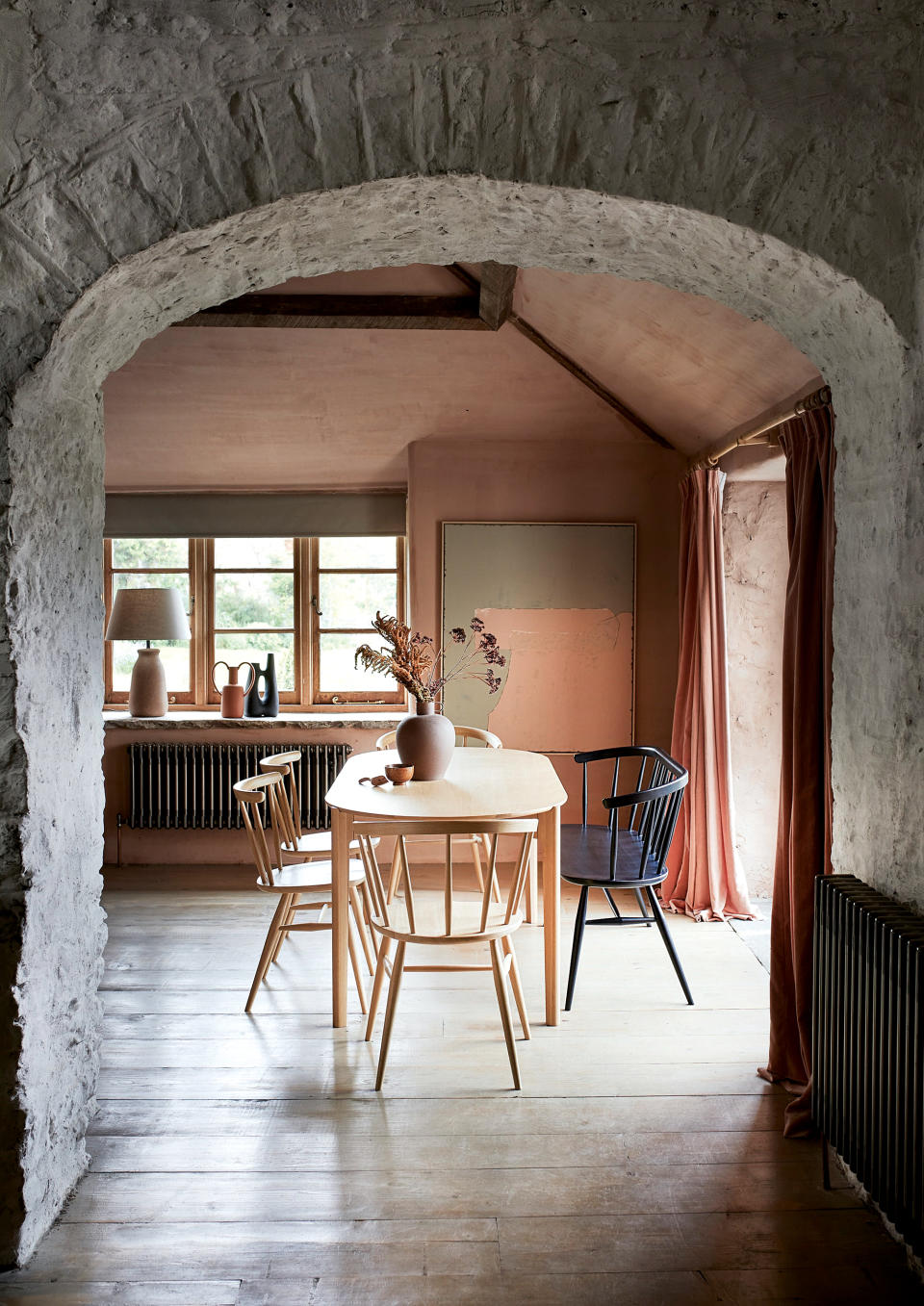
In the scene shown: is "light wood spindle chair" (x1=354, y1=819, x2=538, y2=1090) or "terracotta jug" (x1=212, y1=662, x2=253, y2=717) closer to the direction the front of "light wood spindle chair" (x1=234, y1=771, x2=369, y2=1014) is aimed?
the light wood spindle chair

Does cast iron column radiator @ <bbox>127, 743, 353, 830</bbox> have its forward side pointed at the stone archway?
yes

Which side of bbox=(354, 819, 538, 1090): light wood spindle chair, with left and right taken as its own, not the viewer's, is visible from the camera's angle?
back

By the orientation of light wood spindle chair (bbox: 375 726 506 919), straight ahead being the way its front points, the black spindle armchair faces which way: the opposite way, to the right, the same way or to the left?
to the right

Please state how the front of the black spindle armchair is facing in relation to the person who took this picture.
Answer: facing to the left of the viewer

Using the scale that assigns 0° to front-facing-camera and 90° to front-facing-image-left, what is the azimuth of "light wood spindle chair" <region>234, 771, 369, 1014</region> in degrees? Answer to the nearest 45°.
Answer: approximately 270°

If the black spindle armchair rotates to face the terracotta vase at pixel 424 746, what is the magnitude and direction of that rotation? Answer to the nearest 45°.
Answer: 0° — it already faces it

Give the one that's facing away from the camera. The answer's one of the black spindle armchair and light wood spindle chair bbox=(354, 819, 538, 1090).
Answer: the light wood spindle chair

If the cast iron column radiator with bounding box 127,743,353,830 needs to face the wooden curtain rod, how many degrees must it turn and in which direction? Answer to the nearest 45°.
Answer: approximately 45° to its left

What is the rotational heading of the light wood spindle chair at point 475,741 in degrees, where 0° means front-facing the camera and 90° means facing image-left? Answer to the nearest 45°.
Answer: approximately 0°

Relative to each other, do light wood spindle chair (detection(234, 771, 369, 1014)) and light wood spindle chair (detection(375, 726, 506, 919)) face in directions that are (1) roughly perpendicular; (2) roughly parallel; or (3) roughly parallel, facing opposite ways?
roughly perpendicular

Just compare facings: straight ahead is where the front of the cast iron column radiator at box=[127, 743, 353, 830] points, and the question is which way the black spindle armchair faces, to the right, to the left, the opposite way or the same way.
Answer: to the right
